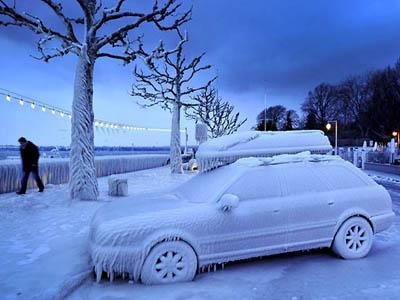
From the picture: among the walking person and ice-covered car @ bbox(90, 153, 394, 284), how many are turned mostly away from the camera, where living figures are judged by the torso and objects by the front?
0

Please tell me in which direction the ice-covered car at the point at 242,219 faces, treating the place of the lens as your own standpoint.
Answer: facing the viewer and to the left of the viewer

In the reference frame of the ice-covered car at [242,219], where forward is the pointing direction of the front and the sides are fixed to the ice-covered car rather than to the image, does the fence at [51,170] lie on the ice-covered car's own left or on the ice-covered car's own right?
on the ice-covered car's own right
